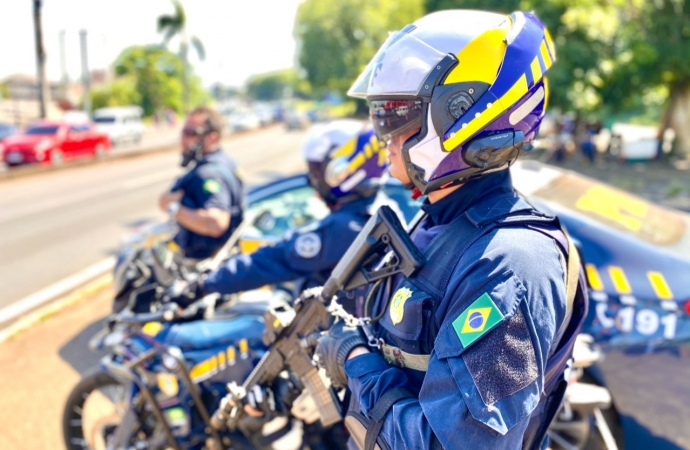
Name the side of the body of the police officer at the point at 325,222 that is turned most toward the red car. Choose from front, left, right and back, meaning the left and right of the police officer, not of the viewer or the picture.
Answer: right

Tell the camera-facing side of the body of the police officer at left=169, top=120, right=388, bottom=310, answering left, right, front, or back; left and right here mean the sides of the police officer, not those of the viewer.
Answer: left

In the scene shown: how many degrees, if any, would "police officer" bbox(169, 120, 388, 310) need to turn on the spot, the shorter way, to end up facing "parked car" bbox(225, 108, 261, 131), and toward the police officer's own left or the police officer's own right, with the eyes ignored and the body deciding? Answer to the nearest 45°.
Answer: approximately 90° to the police officer's own right

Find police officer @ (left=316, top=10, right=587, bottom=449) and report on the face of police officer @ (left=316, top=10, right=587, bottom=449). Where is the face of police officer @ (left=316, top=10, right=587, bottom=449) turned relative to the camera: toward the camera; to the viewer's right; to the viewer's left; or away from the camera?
to the viewer's left

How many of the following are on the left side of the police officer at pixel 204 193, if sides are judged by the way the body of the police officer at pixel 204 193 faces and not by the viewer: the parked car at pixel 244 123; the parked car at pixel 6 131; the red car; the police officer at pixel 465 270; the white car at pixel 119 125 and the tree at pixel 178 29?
1

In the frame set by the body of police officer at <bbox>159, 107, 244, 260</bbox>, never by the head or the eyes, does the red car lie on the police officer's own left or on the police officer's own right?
on the police officer's own right

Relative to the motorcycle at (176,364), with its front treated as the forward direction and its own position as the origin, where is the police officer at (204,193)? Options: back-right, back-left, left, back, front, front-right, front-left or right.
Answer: back-right

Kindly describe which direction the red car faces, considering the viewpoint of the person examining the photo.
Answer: facing the viewer and to the left of the viewer

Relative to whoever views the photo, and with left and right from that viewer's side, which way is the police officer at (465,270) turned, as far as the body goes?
facing to the left of the viewer
